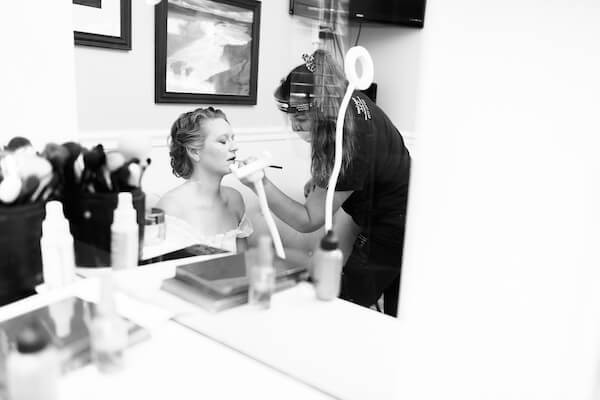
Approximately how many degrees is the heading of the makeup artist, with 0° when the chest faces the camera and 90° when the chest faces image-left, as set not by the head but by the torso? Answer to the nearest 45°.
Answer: approximately 90°
